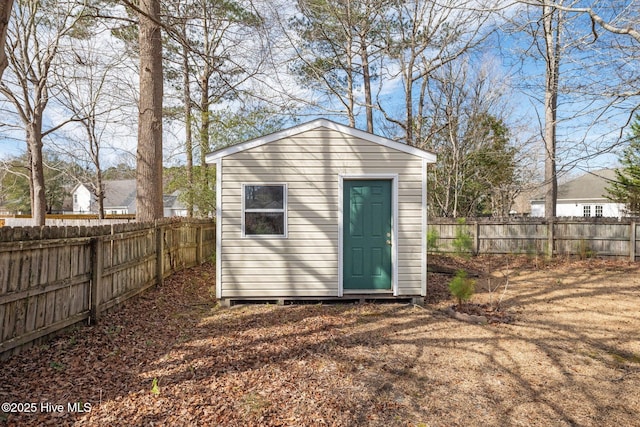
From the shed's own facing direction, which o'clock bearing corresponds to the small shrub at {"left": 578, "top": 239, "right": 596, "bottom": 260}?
The small shrub is roughly at 8 o'clock from the shed.

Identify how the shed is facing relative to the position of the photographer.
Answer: facing the viewer

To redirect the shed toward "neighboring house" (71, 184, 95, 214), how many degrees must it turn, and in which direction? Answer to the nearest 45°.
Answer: approximately 135° to its right

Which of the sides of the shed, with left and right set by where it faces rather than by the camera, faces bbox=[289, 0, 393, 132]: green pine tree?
back

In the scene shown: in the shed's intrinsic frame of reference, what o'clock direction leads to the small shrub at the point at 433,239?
The small shrub is roughly at 7 o'clock from the shed.

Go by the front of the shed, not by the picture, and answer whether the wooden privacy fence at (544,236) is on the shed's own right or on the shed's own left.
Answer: on the shed's own left

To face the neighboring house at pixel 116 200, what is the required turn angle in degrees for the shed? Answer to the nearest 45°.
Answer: approximately 135° to its right

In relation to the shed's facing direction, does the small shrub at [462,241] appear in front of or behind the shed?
behind

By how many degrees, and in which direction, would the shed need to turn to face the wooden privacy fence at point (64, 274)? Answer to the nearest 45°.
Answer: approximately 45° to its right
